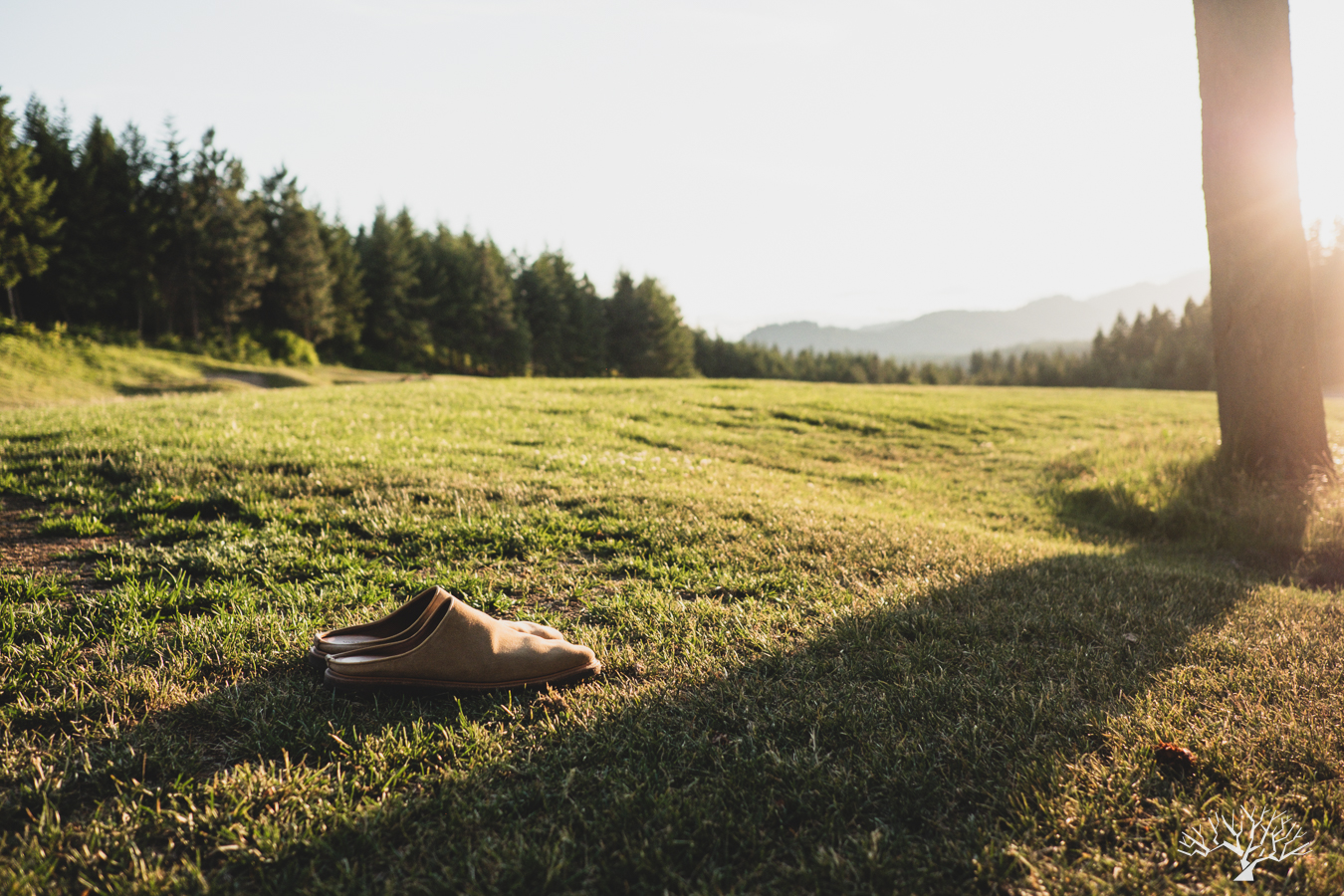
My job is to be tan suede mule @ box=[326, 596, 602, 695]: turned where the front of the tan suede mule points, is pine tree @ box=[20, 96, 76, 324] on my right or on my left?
on my left

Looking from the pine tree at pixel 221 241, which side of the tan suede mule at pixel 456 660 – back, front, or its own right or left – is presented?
left

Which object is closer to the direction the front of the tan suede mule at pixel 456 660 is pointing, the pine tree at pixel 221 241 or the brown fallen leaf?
the brown fallen leaf

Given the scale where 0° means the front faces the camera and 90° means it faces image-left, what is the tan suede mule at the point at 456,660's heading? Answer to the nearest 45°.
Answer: approximately 270°

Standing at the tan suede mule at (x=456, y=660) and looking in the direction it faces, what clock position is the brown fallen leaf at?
The brown fallen leaf is roughly at 1 o'clock from the tan suede mule.

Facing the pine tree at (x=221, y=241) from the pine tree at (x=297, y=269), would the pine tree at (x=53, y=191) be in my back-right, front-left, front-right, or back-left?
front-right

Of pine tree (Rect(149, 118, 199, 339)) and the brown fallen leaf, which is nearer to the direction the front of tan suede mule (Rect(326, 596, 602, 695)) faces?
the brown fallen leaf

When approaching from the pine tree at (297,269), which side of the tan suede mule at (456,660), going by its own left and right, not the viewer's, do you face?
left

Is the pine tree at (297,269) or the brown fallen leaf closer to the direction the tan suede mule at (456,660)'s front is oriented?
the brown fallen leaf
